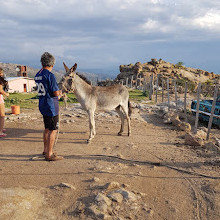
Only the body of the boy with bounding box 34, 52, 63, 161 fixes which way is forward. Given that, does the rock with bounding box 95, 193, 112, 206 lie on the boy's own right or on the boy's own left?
on the boy's own right

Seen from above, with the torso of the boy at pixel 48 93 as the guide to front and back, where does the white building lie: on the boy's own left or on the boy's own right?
on the boy's own left

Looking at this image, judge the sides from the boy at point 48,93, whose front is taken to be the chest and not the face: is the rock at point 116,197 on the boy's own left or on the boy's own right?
on the boy's own right

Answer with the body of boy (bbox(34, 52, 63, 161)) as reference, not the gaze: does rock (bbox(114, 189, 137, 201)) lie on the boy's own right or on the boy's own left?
on the boy's own right

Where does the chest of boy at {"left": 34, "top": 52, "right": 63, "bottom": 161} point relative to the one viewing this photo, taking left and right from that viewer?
facing away from the viewer and to the right of the viewer

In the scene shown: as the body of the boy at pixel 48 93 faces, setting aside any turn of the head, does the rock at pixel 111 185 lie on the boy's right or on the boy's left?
on the boy's right

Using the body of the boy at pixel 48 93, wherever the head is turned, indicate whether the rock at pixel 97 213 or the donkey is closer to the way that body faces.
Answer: the donkey

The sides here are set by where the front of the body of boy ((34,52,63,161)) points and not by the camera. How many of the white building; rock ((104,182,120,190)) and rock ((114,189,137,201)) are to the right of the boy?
2

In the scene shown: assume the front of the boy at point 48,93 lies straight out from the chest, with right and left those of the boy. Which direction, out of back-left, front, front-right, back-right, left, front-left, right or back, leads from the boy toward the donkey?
front
